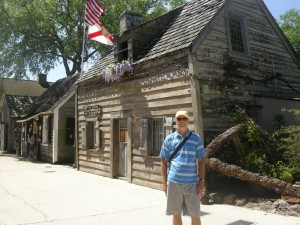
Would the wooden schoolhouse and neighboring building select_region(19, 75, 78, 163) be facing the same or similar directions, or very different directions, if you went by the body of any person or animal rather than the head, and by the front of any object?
same or similar directions

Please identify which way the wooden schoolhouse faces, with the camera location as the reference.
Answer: facing the viewer and to the left of the viewer

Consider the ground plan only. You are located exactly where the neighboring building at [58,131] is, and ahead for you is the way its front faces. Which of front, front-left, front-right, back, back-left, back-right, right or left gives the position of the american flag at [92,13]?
front-left

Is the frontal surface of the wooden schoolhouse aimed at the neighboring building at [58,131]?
no

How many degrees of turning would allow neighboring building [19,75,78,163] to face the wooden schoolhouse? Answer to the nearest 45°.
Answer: approximately 45° to its left

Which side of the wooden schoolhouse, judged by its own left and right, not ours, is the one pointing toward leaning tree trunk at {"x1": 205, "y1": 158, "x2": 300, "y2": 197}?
left

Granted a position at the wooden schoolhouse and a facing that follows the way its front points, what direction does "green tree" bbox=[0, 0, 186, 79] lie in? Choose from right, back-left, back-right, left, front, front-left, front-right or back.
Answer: right

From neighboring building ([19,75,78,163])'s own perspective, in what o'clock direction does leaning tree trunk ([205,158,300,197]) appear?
The leaning tree trunk is roughly at 10 o'clock from the neighboring building.

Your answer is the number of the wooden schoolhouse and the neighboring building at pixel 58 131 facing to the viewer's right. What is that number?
0

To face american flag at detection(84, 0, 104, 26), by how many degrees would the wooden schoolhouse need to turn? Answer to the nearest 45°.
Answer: approximately 90° to its right

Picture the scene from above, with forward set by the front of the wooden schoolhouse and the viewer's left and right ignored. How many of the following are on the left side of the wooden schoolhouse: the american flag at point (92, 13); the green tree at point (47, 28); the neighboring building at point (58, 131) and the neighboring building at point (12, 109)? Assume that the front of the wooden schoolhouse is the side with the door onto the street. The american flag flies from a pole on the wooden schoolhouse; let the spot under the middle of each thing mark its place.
0
